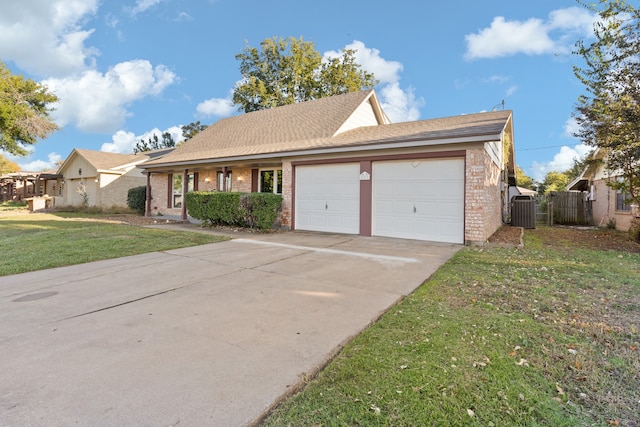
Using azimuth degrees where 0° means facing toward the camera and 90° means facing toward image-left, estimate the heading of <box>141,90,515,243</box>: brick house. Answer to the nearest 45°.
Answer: approximately 45°

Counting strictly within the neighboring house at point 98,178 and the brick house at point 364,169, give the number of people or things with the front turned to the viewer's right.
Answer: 0

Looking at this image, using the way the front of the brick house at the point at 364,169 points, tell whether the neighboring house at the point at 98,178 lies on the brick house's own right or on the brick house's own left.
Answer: on the brick house's own right

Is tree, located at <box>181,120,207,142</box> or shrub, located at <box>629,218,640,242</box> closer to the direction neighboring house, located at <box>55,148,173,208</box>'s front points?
the shrub

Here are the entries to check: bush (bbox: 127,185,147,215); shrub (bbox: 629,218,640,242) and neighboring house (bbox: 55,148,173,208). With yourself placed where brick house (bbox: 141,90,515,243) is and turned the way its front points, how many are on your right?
2

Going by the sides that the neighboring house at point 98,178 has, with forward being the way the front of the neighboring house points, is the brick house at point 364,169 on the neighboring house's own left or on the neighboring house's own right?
on the neighboring house's own left

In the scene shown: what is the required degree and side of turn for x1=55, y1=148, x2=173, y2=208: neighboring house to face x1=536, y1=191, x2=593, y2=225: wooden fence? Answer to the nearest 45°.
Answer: approximately 90° to its left

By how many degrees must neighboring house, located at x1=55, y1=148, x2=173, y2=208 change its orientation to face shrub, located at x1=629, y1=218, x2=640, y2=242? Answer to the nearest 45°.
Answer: approximately 90° to its left

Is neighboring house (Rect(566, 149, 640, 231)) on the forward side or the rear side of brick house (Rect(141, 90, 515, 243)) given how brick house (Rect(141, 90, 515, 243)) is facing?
on the rear side

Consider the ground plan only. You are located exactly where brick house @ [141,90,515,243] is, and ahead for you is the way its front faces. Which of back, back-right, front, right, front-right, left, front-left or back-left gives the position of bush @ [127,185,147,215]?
right

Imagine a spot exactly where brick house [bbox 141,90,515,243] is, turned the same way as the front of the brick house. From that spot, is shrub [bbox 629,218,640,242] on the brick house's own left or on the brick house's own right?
on the brick house's own left

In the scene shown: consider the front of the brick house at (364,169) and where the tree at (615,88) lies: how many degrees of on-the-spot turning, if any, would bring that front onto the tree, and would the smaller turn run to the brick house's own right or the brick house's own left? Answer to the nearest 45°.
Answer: approximately 135° to the brick house's own left

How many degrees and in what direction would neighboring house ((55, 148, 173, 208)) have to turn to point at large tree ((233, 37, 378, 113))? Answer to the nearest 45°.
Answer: approximately 135° to its left
